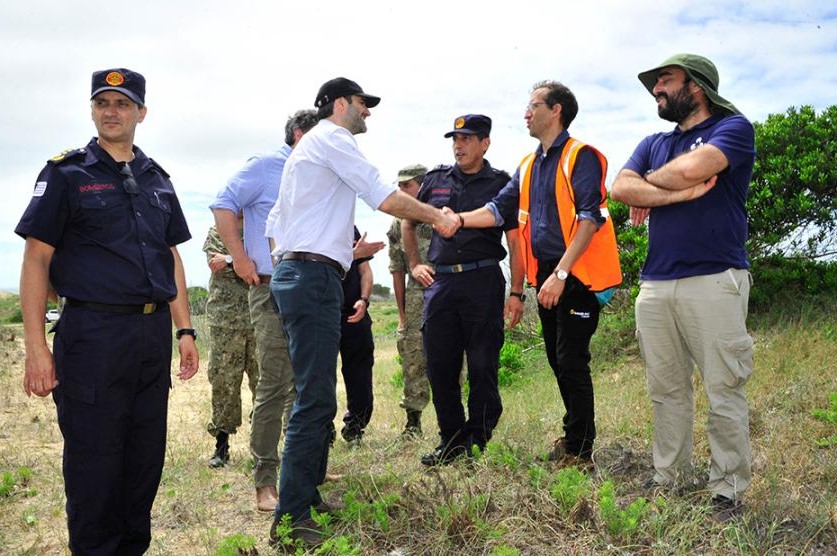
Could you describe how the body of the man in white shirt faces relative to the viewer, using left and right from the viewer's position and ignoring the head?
facing to the right of the viewer

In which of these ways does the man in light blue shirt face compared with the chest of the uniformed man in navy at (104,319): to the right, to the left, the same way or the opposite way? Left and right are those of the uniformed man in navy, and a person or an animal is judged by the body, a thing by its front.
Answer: to the left

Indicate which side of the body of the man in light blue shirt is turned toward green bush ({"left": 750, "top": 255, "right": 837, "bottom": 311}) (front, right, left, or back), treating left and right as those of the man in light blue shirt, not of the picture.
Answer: front

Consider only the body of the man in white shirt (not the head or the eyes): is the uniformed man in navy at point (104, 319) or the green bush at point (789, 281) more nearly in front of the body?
the green bush

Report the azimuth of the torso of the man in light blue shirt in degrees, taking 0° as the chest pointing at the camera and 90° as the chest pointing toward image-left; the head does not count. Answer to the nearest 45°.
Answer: approximately 225°

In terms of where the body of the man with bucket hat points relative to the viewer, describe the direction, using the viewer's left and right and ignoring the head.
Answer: facing the viewer and to the left of the viewer

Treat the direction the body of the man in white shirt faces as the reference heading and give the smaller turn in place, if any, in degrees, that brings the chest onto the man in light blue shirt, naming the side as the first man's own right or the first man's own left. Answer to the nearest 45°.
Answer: approximately 90° to the first man's own left

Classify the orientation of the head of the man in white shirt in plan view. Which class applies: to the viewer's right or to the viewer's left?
to the viewer's right

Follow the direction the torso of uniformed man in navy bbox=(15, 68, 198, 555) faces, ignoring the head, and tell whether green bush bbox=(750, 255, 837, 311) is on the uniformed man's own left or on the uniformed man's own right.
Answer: on the uniformed man's own left
